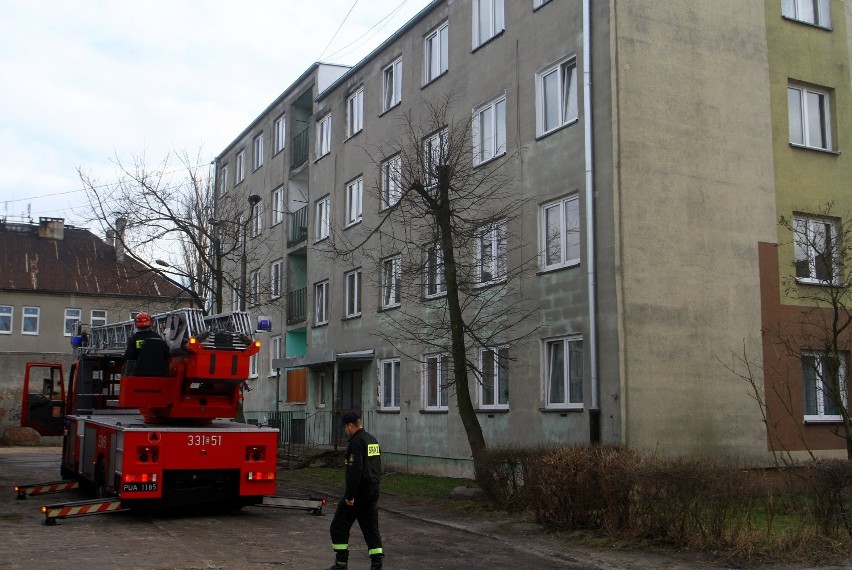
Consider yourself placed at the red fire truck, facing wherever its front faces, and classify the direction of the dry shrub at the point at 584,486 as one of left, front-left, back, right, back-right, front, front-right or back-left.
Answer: back-right

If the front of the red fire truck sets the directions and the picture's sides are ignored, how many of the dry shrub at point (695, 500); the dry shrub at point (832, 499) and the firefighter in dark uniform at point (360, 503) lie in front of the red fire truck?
0

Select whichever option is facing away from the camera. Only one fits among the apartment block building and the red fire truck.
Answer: the red fire truck

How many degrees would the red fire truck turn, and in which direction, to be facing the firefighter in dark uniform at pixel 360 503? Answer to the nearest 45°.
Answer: approximately 180°

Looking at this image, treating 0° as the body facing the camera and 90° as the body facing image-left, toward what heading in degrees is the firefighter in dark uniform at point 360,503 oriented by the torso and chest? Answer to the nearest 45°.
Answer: approximately 135°

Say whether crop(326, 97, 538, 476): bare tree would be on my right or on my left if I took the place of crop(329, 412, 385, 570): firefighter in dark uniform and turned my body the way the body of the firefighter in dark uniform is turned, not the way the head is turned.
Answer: on my right

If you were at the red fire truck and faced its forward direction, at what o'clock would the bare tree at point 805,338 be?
The bare tree is roughly at 3 o'clock from the red fire truck.

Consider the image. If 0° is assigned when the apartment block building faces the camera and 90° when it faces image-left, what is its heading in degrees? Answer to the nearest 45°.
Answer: approximately 45°

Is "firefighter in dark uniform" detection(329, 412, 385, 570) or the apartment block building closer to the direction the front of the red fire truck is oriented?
the apartment block building

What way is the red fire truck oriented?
away from the camera

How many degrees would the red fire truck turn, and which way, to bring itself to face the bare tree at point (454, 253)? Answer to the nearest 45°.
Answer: approximately 45° to its right

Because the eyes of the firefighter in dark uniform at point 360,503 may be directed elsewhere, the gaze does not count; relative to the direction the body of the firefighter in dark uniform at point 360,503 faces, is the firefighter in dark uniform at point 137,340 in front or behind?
in front

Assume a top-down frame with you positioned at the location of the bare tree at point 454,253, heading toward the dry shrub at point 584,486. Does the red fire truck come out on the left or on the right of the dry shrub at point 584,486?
right
